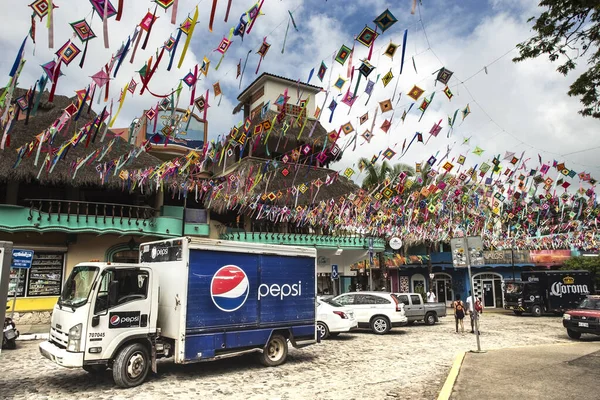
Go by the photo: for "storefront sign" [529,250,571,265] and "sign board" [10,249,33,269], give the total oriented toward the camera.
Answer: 2

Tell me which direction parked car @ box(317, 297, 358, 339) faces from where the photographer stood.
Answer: facing away from the viewer and to the left of the viewer

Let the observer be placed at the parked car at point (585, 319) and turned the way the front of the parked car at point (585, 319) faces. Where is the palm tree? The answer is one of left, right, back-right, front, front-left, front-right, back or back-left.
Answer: right

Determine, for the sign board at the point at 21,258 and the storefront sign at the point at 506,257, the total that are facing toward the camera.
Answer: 2

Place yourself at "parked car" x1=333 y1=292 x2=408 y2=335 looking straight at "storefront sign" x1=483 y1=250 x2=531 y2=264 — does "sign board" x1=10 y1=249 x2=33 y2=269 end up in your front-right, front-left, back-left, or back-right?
back-left

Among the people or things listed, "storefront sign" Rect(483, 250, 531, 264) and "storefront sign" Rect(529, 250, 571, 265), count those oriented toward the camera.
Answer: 2

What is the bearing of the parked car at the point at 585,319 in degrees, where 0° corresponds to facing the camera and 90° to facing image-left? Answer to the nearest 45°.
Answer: approximately 45°

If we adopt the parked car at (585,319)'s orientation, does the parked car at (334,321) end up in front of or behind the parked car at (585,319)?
in front

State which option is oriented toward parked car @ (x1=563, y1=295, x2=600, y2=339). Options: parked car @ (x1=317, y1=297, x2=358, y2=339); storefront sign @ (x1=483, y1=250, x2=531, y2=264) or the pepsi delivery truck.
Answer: the storefront sign

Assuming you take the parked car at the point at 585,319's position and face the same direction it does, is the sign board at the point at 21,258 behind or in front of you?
in front

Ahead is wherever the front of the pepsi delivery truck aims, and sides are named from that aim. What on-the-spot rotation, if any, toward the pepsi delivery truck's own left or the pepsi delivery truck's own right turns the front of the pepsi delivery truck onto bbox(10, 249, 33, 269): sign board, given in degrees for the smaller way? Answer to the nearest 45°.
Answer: approximately 90° to the pepsi delivery truck's own right

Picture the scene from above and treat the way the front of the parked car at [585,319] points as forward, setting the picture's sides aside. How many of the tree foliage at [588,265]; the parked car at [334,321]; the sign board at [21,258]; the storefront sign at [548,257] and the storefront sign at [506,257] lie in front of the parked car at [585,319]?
2
